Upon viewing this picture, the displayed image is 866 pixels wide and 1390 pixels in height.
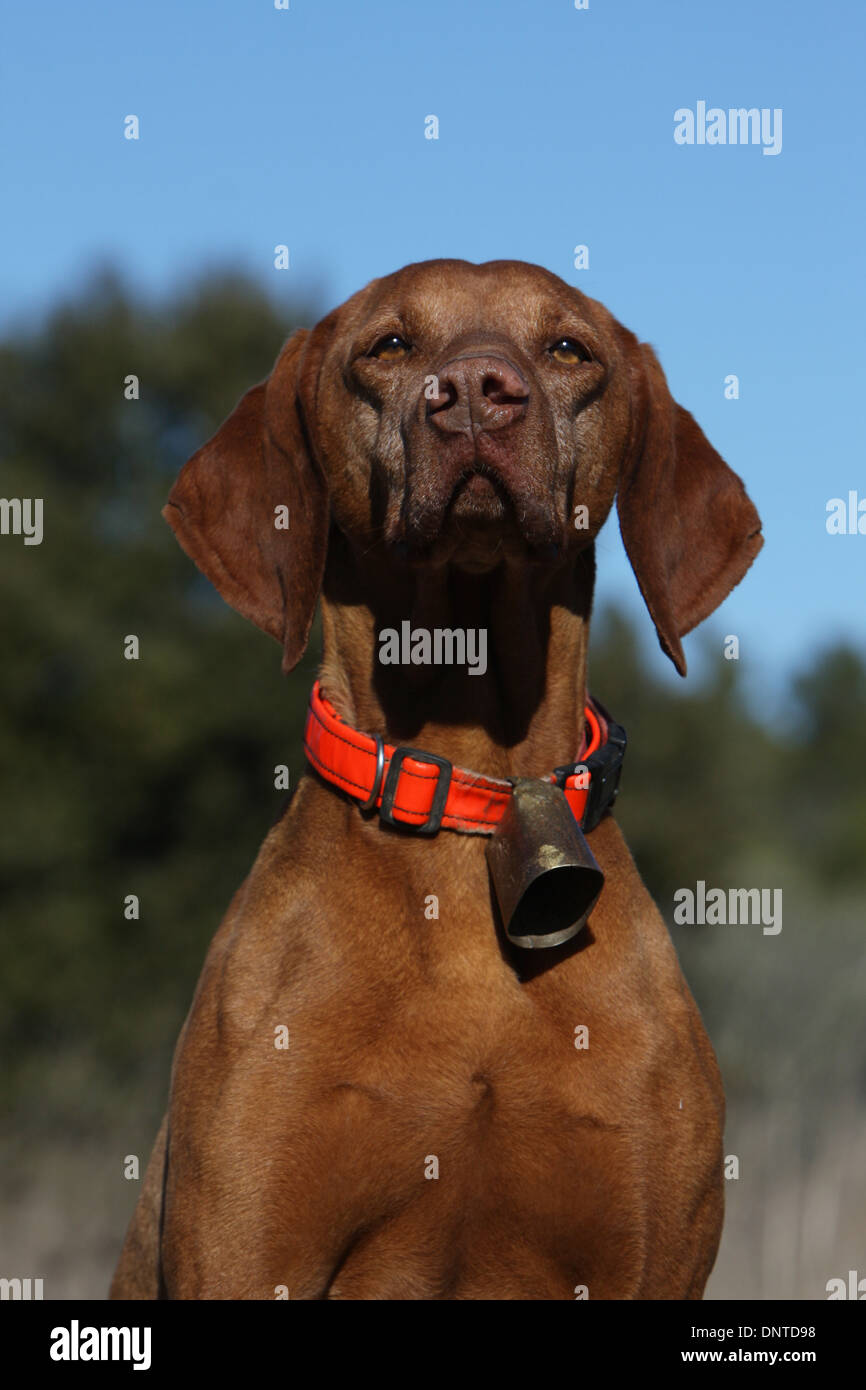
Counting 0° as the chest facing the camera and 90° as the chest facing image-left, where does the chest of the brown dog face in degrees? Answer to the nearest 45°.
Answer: approximately 0°
